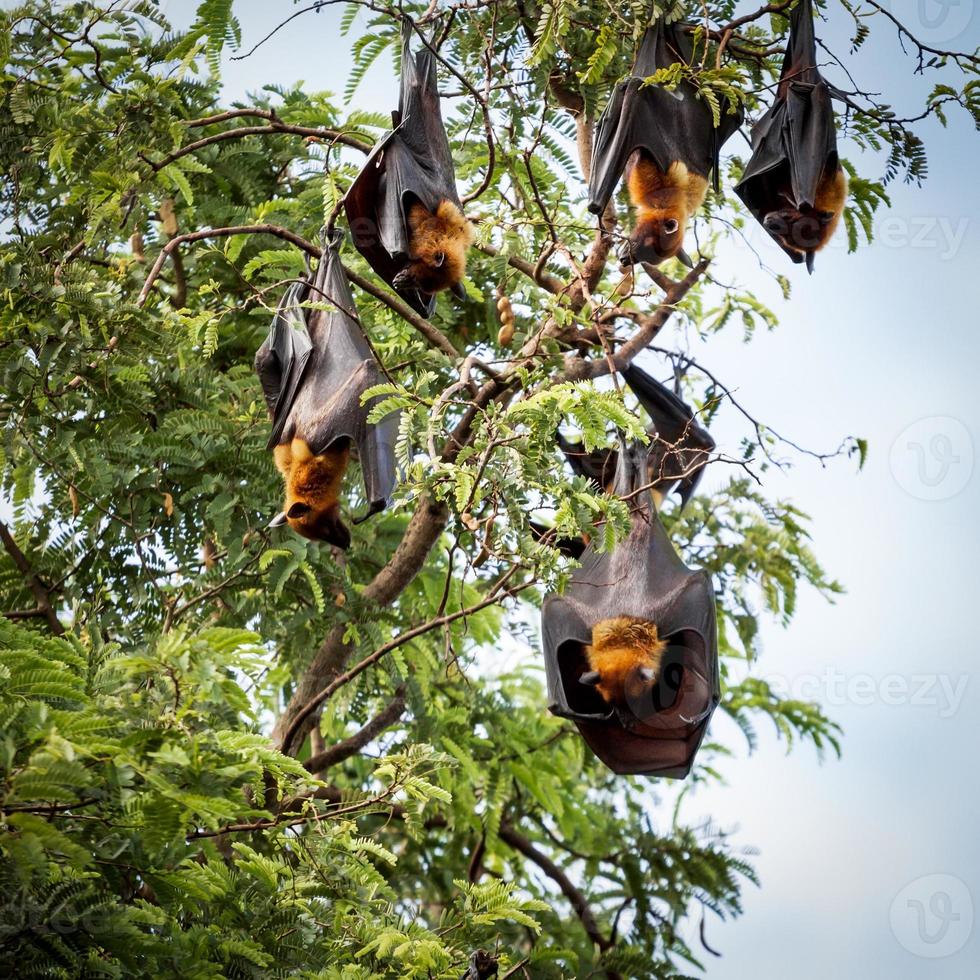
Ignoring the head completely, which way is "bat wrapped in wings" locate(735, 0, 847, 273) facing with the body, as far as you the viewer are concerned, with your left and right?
facing the viewer and to the left of the viewer
